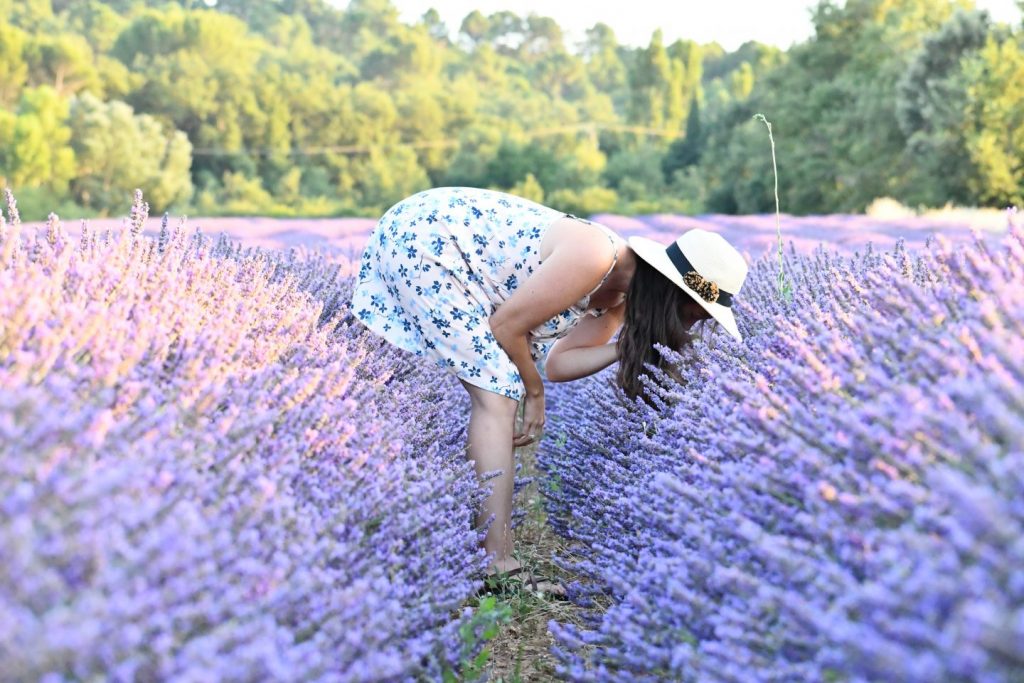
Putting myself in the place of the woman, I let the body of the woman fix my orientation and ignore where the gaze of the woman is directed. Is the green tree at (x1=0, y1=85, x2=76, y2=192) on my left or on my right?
on my left

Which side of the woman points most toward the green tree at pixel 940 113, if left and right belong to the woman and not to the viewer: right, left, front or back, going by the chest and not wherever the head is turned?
left

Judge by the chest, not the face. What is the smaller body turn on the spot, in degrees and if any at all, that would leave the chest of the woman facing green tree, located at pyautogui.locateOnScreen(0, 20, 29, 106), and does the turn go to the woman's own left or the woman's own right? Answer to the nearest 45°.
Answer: approximately 135° to the woman's own left

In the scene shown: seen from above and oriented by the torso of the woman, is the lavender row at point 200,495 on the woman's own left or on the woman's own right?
on the woman's own right

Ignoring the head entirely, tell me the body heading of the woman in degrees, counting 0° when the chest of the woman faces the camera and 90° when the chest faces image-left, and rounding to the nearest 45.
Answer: approximately 270°

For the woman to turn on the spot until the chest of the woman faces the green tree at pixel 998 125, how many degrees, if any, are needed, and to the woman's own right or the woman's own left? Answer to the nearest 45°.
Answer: approximately 45° to the woman's own left

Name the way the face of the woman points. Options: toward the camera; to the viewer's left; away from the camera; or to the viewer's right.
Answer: to the viewer's right
